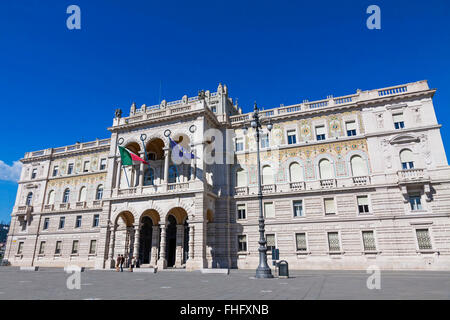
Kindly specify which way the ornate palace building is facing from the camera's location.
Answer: facing the viewer and to the left of the viewer
